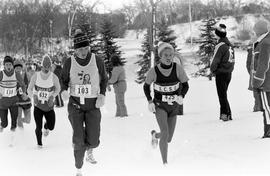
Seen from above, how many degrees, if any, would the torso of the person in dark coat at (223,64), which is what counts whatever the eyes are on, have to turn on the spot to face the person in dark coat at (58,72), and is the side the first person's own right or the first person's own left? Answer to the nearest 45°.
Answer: approximately 45° to the first person's own right

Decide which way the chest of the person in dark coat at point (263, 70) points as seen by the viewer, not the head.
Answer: to the viewer's left

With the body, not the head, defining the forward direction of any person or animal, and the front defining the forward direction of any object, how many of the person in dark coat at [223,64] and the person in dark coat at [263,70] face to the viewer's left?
2

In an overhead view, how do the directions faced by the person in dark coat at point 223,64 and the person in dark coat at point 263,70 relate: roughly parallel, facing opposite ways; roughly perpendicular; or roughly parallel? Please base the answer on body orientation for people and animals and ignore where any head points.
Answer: roughly parallel

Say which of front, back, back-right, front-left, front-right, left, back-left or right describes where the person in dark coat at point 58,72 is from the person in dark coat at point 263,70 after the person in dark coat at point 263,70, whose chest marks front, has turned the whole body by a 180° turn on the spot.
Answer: back-left

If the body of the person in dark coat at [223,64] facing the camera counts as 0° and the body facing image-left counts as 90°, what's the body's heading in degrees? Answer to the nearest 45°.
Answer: approximately 90°
